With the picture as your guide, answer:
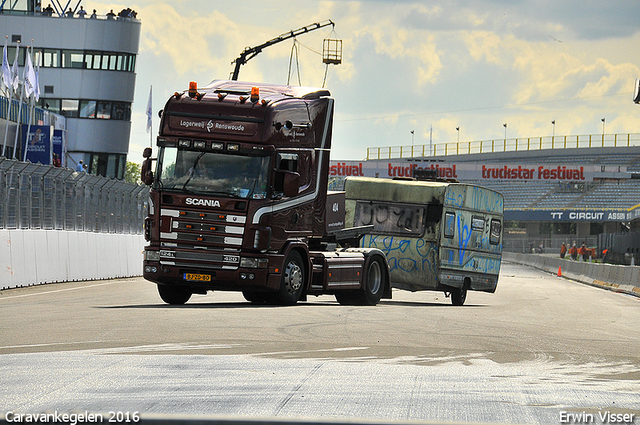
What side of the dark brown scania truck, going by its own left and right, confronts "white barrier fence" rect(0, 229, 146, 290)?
right

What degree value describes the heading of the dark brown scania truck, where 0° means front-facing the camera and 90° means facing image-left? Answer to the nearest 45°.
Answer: approximately 45°

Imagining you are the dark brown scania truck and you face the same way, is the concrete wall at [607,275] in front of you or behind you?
behind
